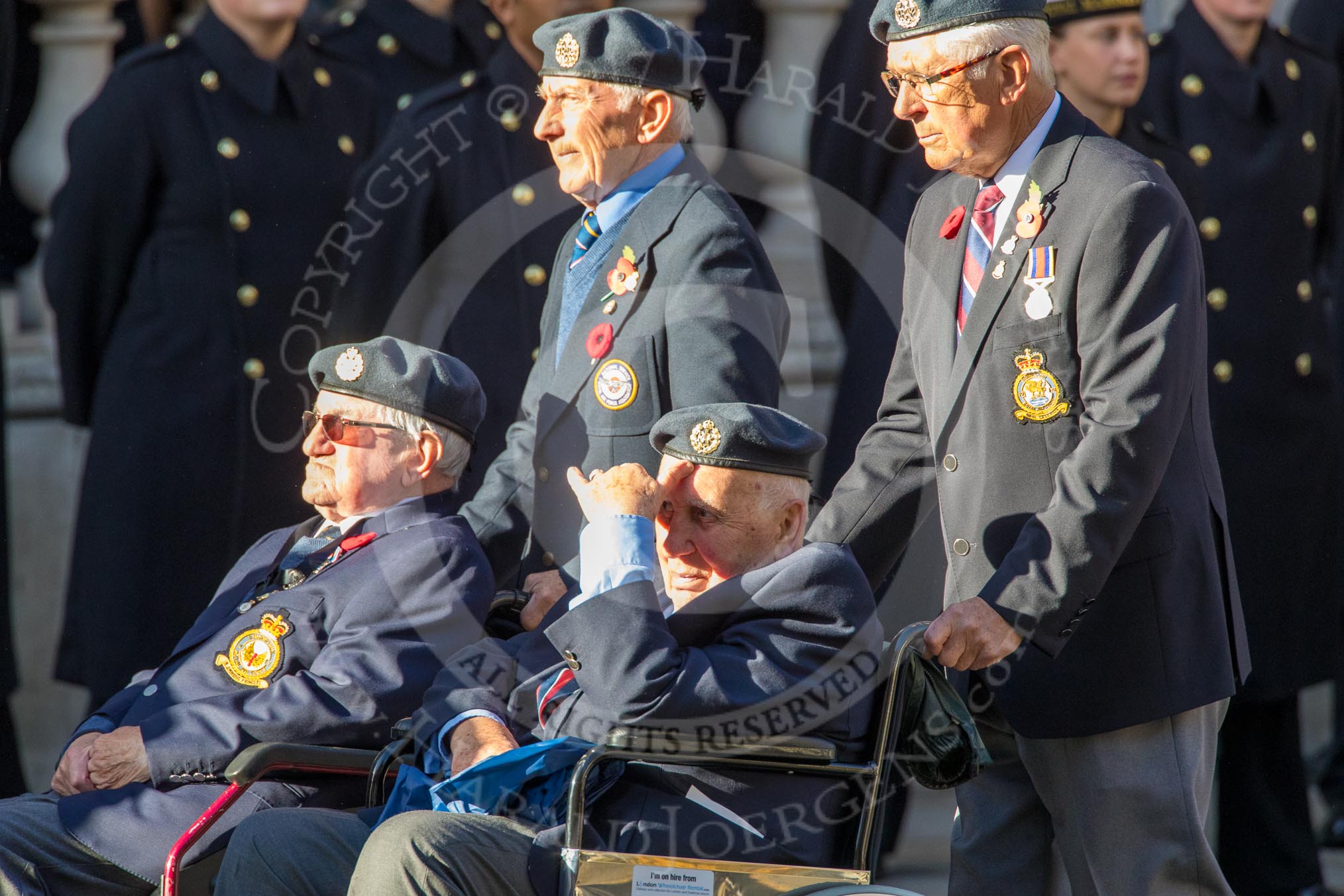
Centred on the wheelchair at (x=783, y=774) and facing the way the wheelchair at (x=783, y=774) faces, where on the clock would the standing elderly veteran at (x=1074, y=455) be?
The standing elderly veteran is roughly at 5 o'clock from the wheelchair.

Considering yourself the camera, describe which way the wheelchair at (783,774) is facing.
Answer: facing to the left of the viewer

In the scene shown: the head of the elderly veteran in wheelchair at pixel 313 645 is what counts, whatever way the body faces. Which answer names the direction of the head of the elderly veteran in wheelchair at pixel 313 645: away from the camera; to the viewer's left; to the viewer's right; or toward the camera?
to the viewer's left

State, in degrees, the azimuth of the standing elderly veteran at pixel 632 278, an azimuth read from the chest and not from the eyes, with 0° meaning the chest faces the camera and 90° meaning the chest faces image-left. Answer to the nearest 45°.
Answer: approximately 45°

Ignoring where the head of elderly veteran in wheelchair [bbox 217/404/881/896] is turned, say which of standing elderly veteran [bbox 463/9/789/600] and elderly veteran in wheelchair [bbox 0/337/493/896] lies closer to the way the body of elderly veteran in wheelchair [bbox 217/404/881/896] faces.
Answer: the elderly veteran in wheelchair

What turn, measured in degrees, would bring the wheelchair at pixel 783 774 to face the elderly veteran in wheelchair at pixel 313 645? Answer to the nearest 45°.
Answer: approximately 45° to its right

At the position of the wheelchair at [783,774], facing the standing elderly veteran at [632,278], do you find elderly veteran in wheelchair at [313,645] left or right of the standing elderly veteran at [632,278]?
left

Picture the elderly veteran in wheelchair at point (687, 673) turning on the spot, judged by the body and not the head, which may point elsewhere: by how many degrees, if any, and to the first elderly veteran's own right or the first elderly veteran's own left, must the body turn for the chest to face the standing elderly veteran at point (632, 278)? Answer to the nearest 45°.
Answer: approximately 135° to the first elderly veteran's own right

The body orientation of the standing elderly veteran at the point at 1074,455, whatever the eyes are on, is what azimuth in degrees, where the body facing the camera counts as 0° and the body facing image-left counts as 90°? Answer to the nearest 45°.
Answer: approximately 45°

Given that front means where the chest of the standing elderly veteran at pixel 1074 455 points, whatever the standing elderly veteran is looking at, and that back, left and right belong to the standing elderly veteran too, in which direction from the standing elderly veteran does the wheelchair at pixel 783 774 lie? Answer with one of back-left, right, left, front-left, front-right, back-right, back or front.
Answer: front

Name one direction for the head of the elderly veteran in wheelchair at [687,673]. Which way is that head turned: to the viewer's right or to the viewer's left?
to the viewer's left

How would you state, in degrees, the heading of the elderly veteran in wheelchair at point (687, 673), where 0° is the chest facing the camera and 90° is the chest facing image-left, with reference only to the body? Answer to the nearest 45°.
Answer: approximately 45°
